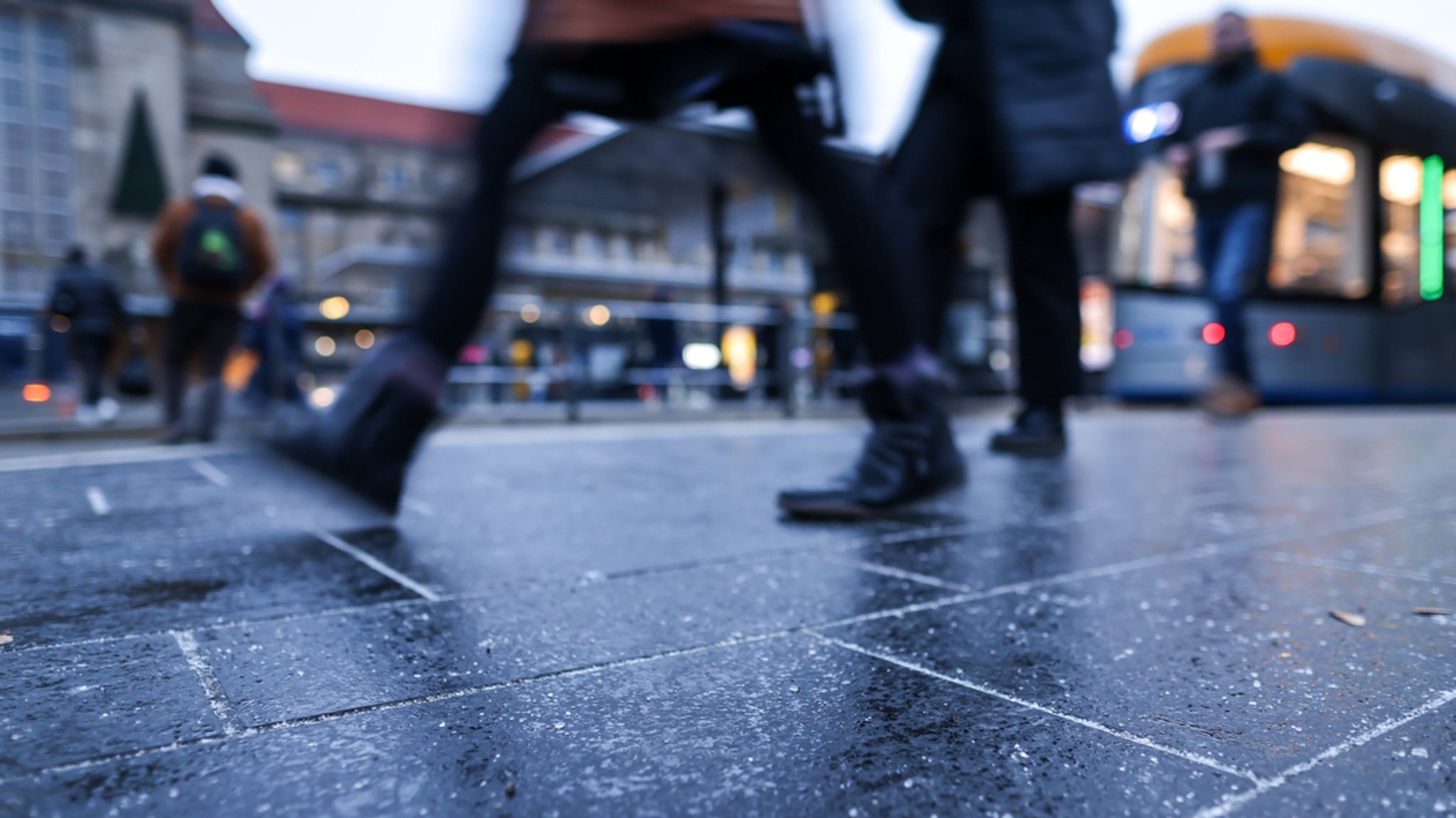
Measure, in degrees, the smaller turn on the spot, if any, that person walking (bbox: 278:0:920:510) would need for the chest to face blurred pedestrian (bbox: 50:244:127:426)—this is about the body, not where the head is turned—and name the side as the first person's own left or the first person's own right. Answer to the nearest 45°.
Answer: approximately 45° to the first person's own right

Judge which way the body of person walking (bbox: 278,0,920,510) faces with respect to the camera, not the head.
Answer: to the viewer's left

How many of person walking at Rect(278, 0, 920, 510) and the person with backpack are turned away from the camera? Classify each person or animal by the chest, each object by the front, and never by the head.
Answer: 1

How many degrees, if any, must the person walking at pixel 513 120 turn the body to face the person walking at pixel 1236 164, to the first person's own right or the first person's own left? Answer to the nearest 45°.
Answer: approximately 135° to the first person's own right

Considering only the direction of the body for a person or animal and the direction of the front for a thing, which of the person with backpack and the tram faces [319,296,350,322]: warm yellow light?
the person with backpack

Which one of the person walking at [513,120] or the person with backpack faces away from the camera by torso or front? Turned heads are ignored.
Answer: the person with backpack

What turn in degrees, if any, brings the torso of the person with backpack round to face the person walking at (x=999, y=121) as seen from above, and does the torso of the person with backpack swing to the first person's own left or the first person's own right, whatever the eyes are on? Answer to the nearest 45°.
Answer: approximately 135° to the first person's own right

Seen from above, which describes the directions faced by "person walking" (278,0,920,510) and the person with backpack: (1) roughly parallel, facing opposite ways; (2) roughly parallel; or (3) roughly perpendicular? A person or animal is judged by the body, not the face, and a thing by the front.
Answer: roughly perpendicular

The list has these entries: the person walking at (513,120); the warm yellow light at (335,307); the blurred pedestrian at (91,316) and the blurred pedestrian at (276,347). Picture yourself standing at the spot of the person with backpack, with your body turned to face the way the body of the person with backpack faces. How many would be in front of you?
3

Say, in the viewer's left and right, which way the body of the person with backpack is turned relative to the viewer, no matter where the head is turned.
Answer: facing away from the viewer

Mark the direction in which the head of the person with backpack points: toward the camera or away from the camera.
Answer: away from the camera
